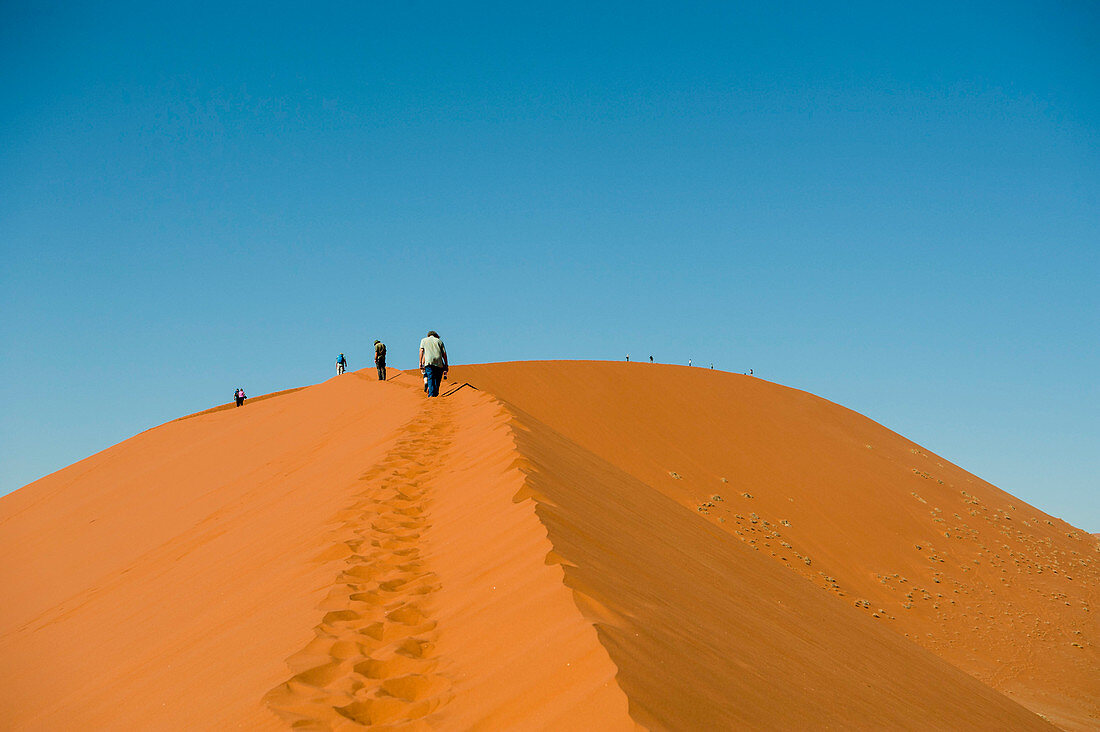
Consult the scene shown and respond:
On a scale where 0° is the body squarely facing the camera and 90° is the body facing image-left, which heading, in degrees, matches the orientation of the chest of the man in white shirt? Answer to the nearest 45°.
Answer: approximately 180°

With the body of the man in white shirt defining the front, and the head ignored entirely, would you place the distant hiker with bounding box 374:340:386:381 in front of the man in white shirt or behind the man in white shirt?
in front
